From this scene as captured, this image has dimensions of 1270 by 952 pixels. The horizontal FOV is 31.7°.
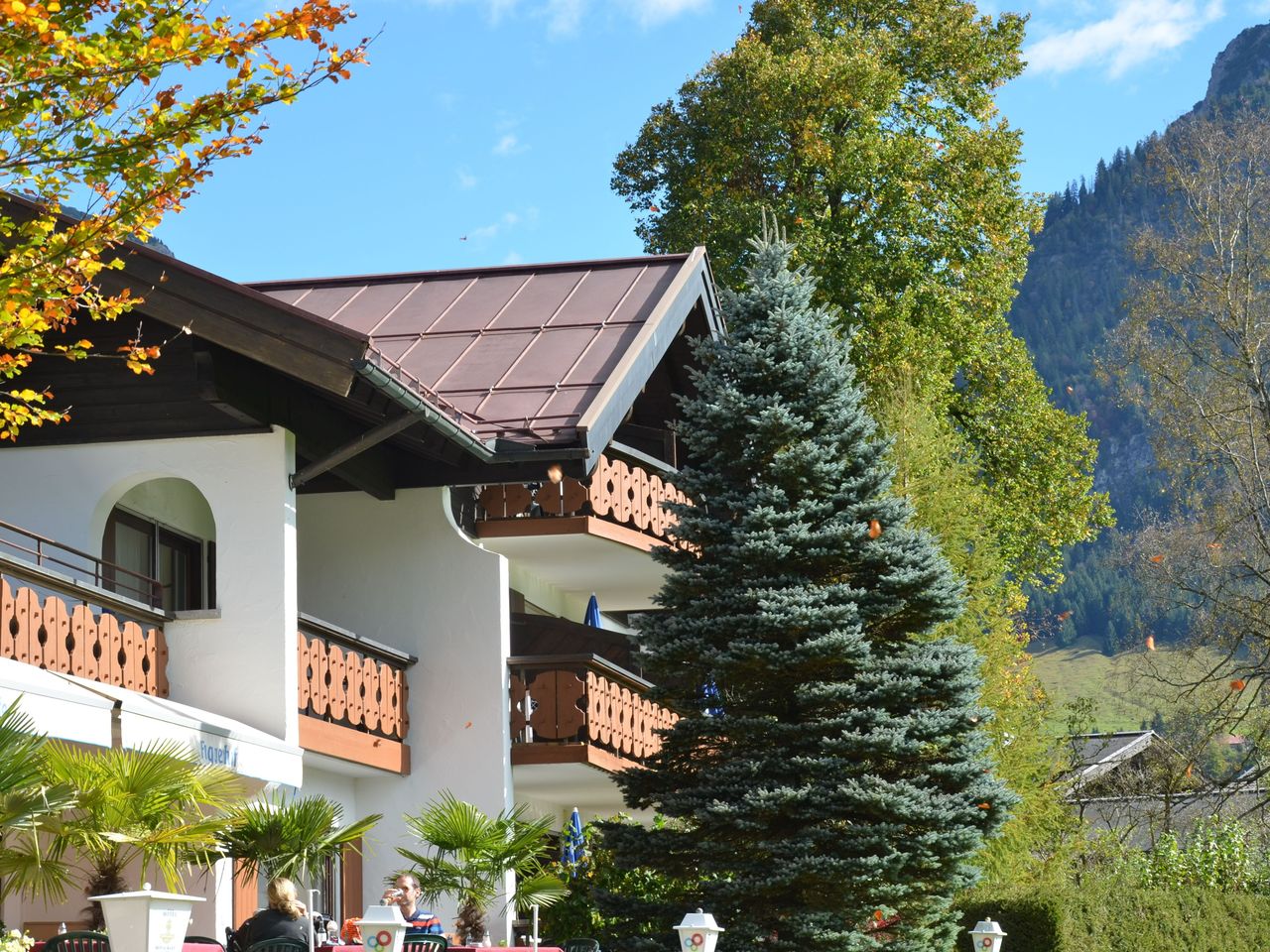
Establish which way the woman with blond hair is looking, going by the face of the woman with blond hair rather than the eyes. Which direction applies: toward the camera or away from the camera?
away from the camera

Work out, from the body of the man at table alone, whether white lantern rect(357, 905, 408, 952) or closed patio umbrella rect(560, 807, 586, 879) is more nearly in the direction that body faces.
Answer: the white lantern

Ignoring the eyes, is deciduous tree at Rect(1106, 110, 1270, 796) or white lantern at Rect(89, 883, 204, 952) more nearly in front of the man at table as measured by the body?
the white lantern

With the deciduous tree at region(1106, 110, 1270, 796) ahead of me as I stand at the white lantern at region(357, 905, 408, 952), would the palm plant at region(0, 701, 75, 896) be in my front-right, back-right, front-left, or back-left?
back-left

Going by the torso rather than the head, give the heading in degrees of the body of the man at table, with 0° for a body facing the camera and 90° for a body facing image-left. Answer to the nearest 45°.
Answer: approximately 45°

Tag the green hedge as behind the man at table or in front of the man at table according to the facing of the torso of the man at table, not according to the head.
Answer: behind

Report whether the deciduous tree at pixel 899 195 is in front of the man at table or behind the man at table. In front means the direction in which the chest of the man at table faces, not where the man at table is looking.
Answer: behind
